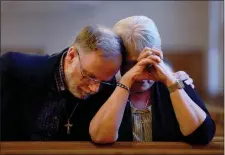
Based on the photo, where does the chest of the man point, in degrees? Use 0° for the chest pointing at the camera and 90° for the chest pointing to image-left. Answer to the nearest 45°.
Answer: approximately 315°

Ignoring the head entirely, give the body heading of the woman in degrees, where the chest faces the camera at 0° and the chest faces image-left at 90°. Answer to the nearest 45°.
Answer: approximately 0°
